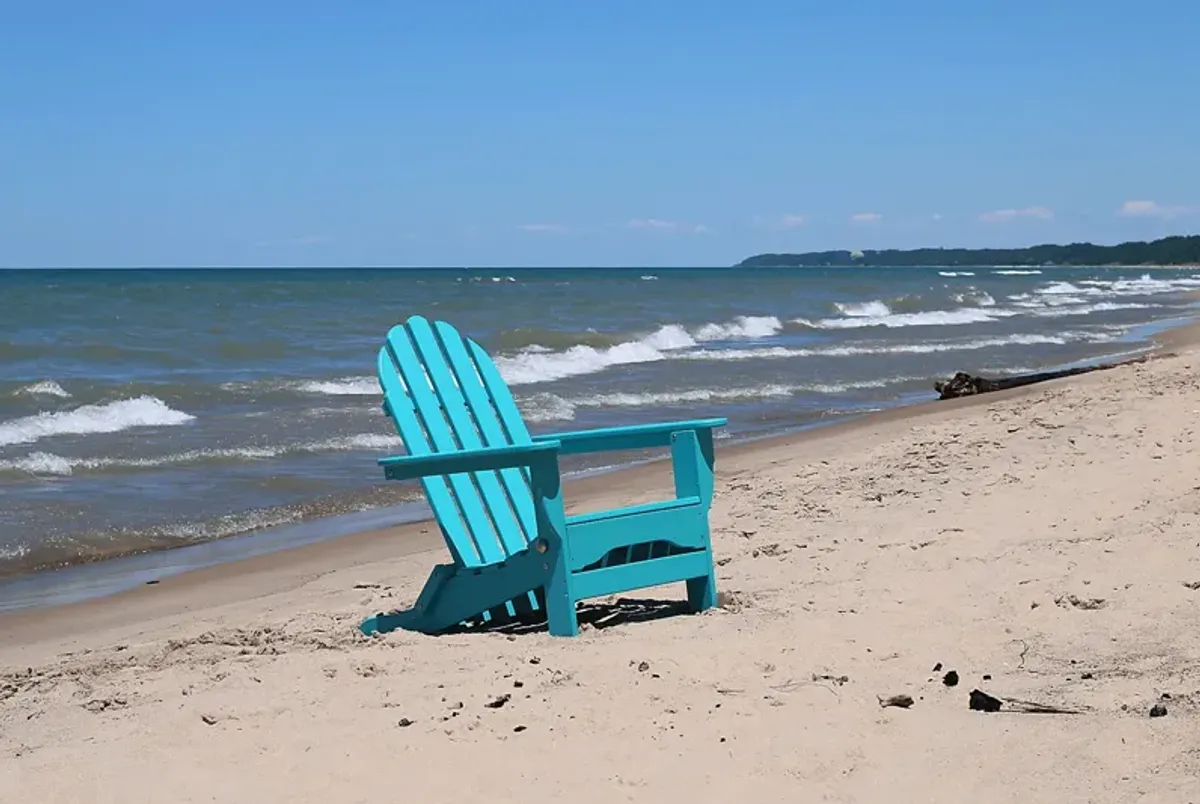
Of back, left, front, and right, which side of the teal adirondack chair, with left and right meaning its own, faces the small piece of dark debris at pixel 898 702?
front

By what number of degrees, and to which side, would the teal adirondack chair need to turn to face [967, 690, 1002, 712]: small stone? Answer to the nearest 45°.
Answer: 0° — it already faces it

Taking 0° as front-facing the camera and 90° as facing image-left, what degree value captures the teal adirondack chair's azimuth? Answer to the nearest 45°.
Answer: approximately 315°
